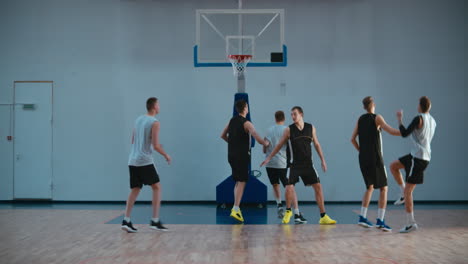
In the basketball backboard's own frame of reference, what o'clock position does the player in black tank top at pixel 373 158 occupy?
The player in black tank top is roughly at 11 o'clock from the basketball backboard.

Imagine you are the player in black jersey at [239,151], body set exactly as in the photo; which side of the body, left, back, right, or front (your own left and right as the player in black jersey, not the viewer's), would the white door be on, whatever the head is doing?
left

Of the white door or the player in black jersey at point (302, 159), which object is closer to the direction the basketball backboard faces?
the player in black jersey

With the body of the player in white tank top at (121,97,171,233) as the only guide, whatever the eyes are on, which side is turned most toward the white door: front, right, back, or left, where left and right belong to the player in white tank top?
left

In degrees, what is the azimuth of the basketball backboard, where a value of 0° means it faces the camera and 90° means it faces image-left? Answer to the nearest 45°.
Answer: approximately 0°

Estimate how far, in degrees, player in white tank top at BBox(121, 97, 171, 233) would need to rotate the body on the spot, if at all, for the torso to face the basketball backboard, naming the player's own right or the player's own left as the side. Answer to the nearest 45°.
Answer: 0° — they already face it

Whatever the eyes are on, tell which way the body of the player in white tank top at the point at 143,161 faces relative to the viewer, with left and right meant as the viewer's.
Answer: facing away from the viewer and to the right of the viewer

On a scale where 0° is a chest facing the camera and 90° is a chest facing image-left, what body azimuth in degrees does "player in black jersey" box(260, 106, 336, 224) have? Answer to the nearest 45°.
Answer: approximately 0°

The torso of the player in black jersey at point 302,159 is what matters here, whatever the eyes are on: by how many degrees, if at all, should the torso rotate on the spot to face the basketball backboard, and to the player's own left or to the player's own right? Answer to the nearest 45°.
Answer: approximately 135° to the player's own right
